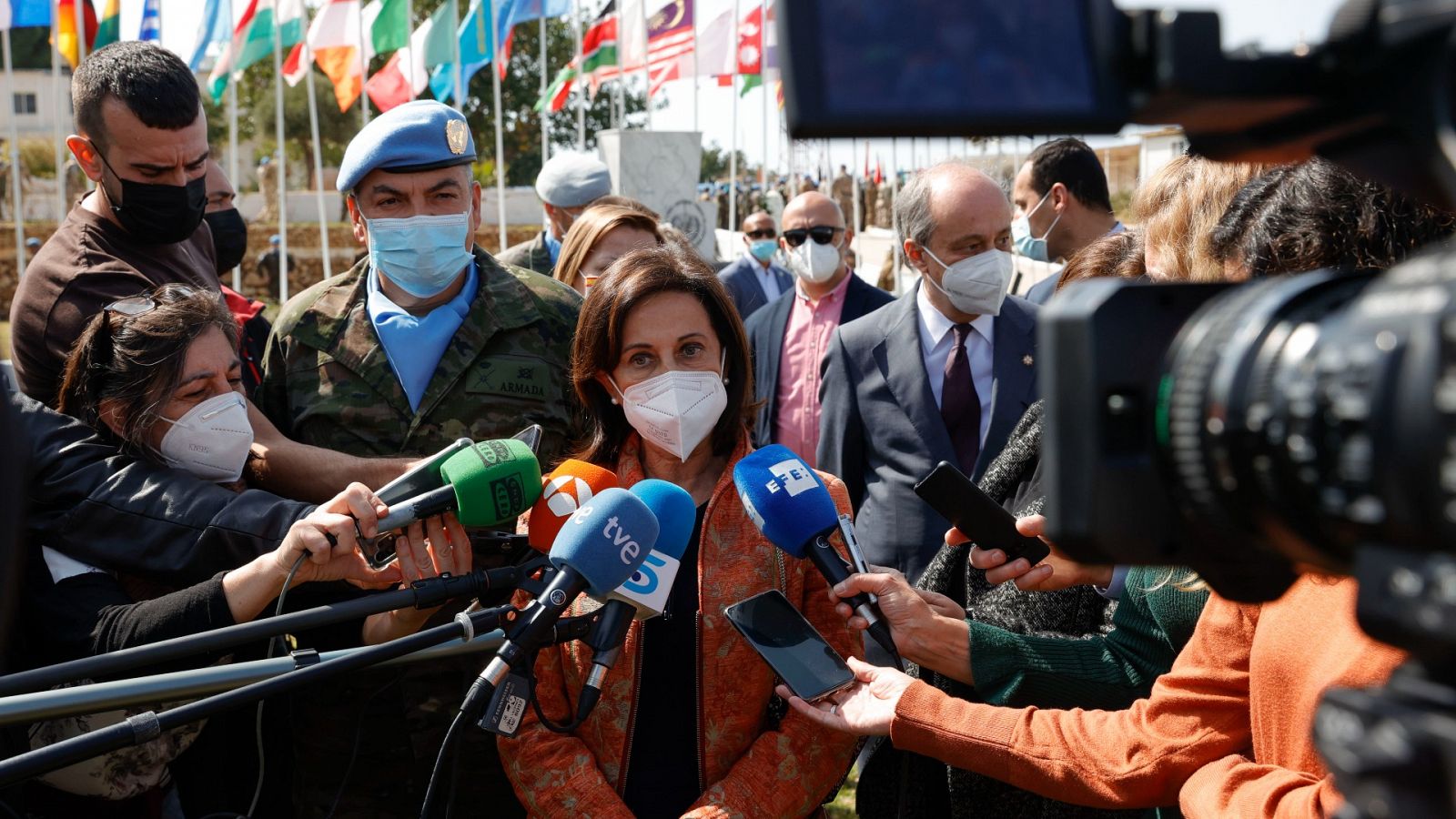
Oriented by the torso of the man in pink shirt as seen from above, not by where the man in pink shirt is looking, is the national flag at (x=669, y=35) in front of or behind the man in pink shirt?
behind

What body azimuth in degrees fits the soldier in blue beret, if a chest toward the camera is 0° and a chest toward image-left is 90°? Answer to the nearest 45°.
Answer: approximately 0°

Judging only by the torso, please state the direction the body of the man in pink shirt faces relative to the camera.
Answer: toward the camera

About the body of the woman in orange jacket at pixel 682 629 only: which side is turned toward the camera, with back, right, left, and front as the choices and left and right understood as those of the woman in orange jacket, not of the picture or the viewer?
front

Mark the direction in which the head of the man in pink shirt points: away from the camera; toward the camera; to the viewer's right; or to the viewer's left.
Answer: toward the camera

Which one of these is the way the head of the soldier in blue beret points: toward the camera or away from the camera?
toward the camera

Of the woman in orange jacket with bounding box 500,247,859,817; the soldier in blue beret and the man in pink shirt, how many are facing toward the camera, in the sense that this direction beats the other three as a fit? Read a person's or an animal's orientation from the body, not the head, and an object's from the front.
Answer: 3

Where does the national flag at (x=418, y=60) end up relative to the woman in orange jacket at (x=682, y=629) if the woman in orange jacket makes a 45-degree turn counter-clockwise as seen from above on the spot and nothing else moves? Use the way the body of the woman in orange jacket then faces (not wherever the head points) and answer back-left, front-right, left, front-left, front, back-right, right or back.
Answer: back-left

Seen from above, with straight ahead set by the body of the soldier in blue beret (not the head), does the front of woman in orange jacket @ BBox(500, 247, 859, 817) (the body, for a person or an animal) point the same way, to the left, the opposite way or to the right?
the same way

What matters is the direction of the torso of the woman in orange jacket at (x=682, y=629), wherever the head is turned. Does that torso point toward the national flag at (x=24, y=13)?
no

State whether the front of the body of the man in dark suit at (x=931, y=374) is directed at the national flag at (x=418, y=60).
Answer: no
